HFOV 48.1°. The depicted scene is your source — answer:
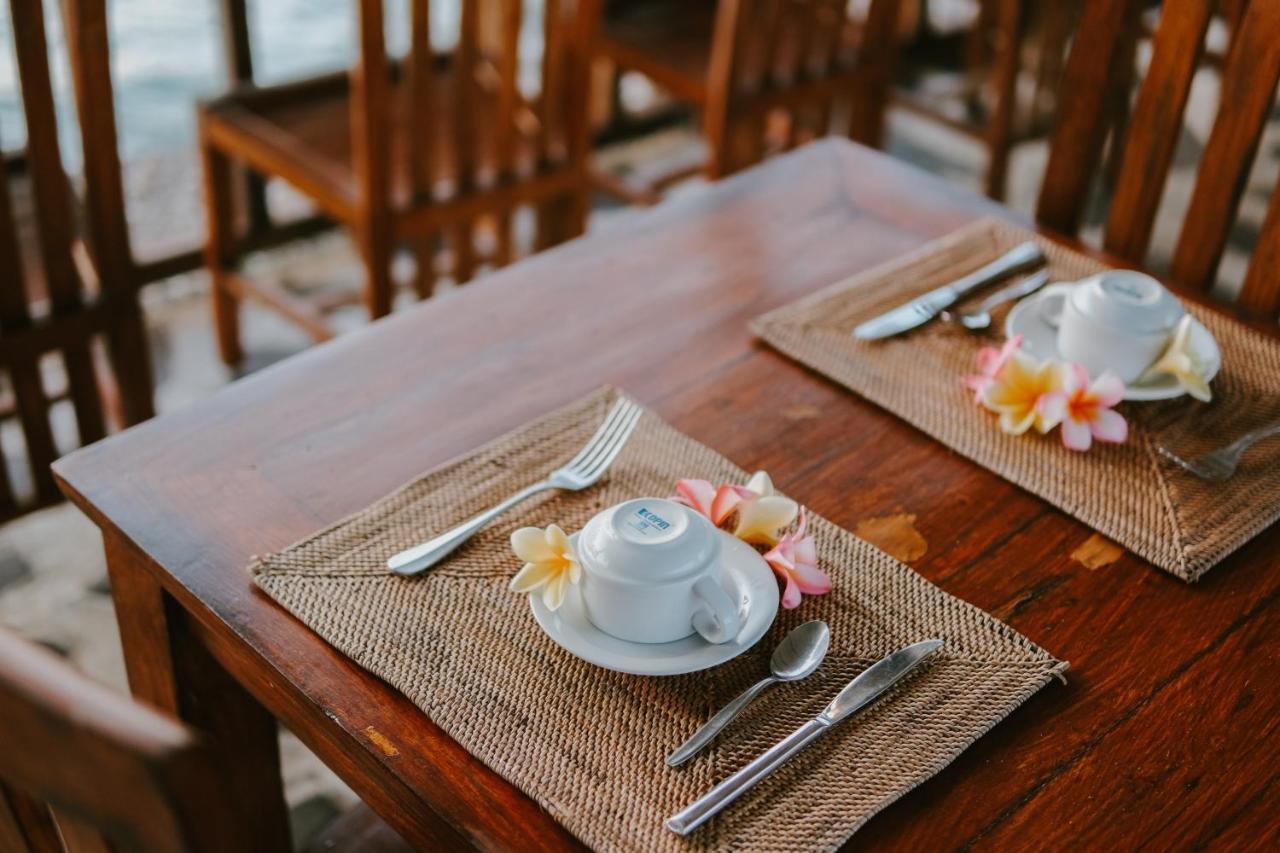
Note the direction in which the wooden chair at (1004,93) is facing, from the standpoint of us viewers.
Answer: facing away from the viewer and to the left of the viewer

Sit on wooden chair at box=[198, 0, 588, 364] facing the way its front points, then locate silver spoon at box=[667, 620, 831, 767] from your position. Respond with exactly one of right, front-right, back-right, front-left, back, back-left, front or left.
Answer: back-left

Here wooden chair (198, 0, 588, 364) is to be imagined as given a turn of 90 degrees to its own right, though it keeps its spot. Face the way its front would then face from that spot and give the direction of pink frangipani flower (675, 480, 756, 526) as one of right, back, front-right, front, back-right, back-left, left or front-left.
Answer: back-right

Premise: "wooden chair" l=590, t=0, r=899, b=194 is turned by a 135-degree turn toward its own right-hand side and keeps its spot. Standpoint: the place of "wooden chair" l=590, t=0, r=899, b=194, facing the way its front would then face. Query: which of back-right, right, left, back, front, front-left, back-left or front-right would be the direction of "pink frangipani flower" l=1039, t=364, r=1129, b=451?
right

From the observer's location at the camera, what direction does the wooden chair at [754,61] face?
facing away from the viewer and to the left of the viewer

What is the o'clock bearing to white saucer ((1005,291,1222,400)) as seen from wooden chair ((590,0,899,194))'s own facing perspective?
The white saucer is roughly at 7 o'clock from the wooden chair.

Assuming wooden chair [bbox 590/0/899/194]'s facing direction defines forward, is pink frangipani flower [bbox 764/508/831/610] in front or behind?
behind

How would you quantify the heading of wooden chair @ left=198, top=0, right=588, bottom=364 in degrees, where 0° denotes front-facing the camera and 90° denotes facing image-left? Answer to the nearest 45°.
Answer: approximately 135°
